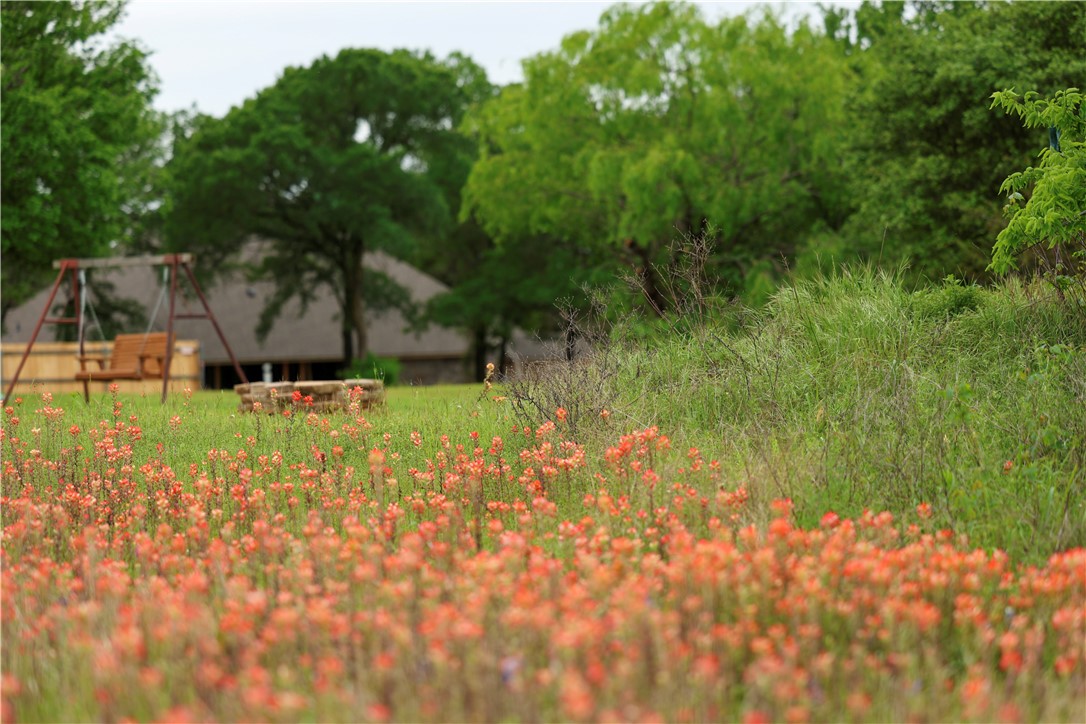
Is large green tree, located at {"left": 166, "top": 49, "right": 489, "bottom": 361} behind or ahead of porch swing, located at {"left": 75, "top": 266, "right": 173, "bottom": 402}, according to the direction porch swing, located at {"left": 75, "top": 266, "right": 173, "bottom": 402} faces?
behind

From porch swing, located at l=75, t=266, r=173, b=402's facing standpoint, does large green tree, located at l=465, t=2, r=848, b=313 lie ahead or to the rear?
to the rear

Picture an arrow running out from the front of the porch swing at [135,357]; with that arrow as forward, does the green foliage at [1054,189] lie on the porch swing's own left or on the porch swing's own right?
on the porch swing's own left

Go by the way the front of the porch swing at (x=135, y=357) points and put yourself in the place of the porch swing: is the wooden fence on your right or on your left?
on your right

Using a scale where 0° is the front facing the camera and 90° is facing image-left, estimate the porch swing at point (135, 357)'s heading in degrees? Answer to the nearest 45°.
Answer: approximately 45°

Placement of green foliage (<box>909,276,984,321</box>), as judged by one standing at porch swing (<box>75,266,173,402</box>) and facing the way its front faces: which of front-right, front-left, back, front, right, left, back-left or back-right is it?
left

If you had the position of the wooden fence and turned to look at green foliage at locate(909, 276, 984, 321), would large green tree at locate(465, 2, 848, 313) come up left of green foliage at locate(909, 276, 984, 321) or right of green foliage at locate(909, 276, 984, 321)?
left

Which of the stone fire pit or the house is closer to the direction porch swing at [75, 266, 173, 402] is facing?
the stone fire pit

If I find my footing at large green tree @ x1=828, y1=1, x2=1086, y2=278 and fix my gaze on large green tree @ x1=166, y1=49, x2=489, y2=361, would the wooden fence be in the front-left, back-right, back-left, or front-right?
front-left

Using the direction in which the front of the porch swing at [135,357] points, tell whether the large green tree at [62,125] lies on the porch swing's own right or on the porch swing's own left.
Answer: on the porch swing's own right

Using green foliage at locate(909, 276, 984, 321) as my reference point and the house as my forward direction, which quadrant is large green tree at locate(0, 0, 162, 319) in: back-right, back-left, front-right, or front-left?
front-left

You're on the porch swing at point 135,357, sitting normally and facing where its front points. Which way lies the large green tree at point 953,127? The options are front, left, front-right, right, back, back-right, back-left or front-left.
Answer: back-left

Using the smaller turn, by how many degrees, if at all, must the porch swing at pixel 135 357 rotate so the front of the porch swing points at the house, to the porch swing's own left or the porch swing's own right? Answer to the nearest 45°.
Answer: approximately 135° to the porch swing's own right

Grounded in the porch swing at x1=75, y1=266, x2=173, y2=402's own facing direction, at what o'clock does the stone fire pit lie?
The stone fire pit is roughly at 10 o'clock from the porch swing.
